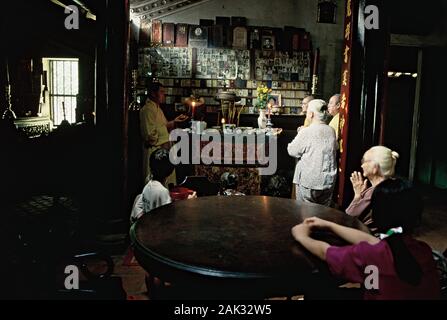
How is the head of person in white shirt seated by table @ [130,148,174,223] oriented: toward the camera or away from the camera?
away from the camera

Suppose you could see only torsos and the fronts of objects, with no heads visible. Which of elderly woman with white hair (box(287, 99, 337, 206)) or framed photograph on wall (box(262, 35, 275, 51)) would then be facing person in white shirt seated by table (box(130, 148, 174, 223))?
the framed photograph on wall

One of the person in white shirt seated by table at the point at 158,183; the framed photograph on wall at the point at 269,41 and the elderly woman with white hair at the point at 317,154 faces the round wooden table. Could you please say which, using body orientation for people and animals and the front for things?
the framed photograph on wall

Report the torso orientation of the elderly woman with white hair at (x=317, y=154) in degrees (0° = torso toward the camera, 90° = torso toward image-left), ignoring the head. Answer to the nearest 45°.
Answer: approximately 135°

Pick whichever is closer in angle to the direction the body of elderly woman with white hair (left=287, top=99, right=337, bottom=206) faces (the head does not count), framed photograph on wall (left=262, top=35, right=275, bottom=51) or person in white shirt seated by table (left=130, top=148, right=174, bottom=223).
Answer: the framed photograph on wall

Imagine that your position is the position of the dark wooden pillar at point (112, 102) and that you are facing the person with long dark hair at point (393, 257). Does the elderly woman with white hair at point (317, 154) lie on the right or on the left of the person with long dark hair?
left

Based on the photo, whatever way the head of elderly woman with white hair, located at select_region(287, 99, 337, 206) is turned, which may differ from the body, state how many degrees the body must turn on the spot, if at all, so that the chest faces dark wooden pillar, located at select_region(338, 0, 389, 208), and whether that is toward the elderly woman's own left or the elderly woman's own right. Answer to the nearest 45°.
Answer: approximately 90° to the elderly woman's own right

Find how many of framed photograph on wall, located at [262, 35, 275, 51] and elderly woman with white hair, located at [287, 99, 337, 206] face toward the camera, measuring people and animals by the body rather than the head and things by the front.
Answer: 1

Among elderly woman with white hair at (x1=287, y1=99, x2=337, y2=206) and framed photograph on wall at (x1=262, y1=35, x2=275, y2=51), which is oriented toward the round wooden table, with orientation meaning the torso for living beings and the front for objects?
the framed photograph on wall

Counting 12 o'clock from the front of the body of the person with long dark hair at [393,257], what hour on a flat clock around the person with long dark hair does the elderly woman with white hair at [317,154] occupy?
The elderly woman with white hair is roughly at 1 o'clock from the person with long dark hair.

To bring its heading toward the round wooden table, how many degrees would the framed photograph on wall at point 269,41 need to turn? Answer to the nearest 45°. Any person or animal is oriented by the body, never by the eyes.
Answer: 0° — it already faces it
